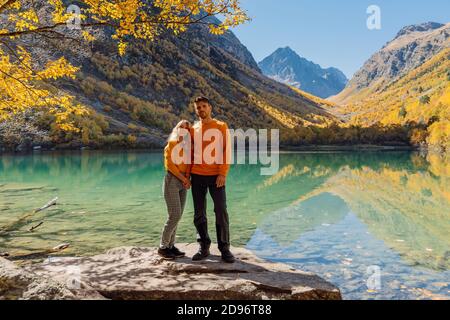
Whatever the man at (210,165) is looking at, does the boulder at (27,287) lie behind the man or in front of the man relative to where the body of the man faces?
in front

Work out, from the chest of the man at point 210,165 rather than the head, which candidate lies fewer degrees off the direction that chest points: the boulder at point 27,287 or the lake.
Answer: the boulder

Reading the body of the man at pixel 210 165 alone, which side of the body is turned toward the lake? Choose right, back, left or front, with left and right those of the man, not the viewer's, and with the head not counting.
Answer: back

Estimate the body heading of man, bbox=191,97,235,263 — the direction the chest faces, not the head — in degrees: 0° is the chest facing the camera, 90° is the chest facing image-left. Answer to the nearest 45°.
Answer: approximately 0°

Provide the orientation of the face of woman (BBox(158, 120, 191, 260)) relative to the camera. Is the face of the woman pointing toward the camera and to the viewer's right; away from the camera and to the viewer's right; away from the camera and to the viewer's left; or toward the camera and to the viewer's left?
toward the camera and to the viewer's right
